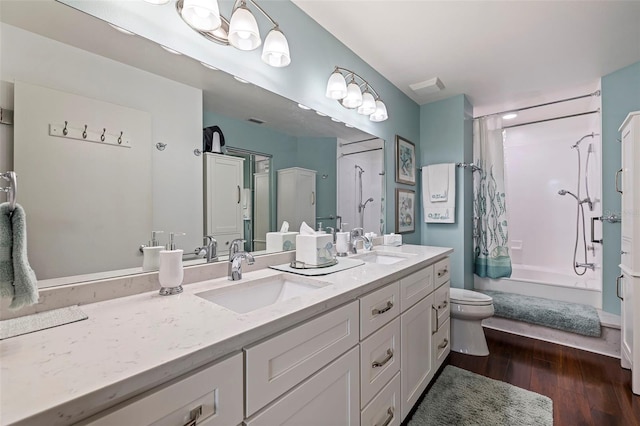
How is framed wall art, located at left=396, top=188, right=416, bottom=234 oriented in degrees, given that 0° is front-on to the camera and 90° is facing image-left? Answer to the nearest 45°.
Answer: approximately 315°

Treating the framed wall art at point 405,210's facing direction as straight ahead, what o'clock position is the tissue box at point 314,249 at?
The tissue box is roughly at 2 o'clock from the framed wall art.

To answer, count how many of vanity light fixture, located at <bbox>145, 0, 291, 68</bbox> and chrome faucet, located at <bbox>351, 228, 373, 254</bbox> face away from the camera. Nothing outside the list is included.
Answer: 0

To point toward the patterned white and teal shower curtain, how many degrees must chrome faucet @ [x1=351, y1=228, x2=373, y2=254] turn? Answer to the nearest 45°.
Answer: approximately 90° to its left

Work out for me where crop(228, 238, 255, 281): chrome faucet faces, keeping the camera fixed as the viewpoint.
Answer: facing the viewer and to the right of the viewer

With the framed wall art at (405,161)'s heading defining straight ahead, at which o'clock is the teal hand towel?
The teal hand towel is roughly at 2 o'clock from the framed wall art.

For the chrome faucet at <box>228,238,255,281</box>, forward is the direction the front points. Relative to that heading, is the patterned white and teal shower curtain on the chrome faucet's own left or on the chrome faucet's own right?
on the chrome faucet's own left

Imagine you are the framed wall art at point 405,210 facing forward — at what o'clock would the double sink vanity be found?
The double sink vanity is roughly at 2 o'clock from the framed wall art.

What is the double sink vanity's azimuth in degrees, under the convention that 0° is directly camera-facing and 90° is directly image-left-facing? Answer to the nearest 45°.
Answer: approximately 315°

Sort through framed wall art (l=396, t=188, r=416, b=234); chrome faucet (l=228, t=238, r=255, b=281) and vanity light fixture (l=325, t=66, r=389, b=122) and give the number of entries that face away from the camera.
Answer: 0

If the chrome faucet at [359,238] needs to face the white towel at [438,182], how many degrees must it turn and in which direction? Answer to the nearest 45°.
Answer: approximately 90° to its left

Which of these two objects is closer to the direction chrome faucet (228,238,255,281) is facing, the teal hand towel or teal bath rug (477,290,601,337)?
the teal bath rug
